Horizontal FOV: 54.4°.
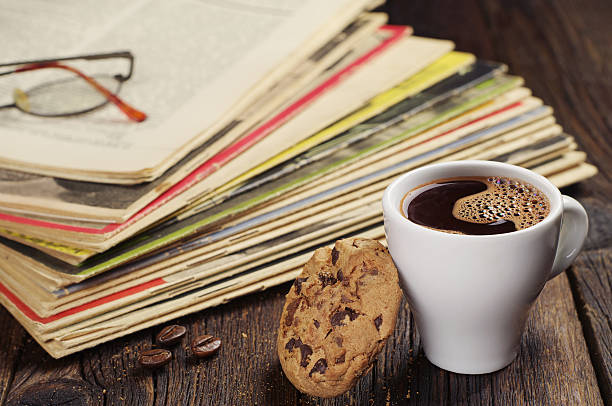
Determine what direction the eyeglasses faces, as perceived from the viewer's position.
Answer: facing away from the viewer
